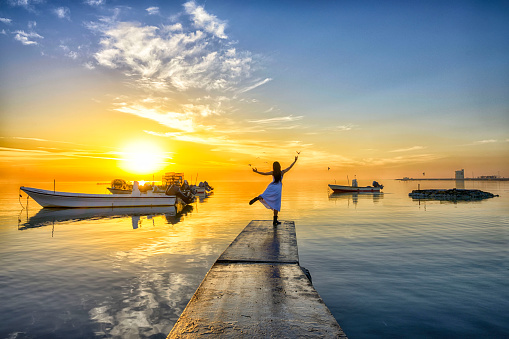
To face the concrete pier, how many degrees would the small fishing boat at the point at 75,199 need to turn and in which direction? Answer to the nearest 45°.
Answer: approximately 90° to its left

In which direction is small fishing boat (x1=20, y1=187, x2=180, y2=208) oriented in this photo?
to the viewer's left

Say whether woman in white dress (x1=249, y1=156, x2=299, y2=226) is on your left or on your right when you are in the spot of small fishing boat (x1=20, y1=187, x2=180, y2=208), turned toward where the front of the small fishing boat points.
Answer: on your left
